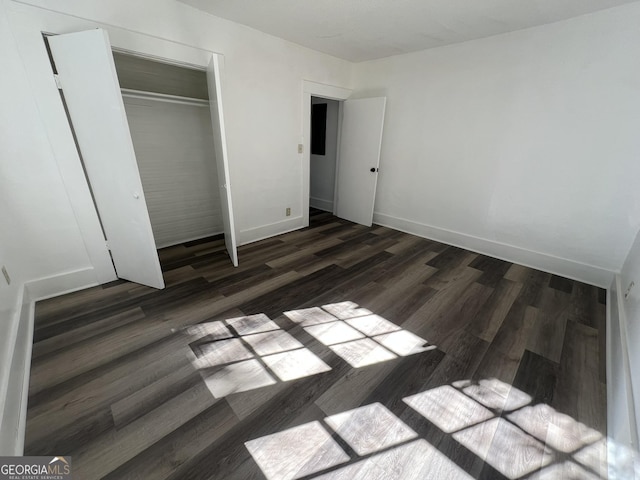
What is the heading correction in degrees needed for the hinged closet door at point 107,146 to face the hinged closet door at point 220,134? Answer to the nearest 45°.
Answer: approximately 135° to its left

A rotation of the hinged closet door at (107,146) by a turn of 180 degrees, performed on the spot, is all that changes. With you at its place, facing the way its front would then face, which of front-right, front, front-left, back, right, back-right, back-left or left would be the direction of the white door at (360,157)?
front-right
